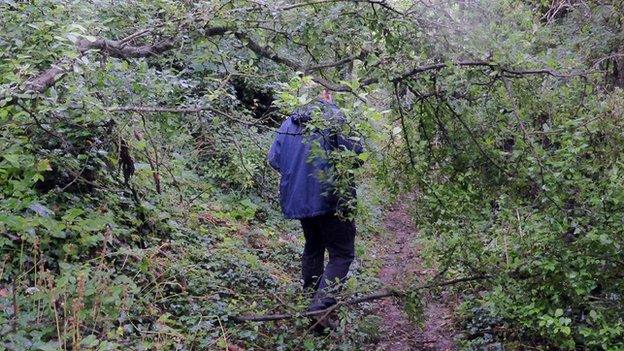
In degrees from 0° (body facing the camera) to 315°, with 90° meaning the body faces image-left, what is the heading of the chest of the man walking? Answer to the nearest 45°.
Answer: approximately 225°
